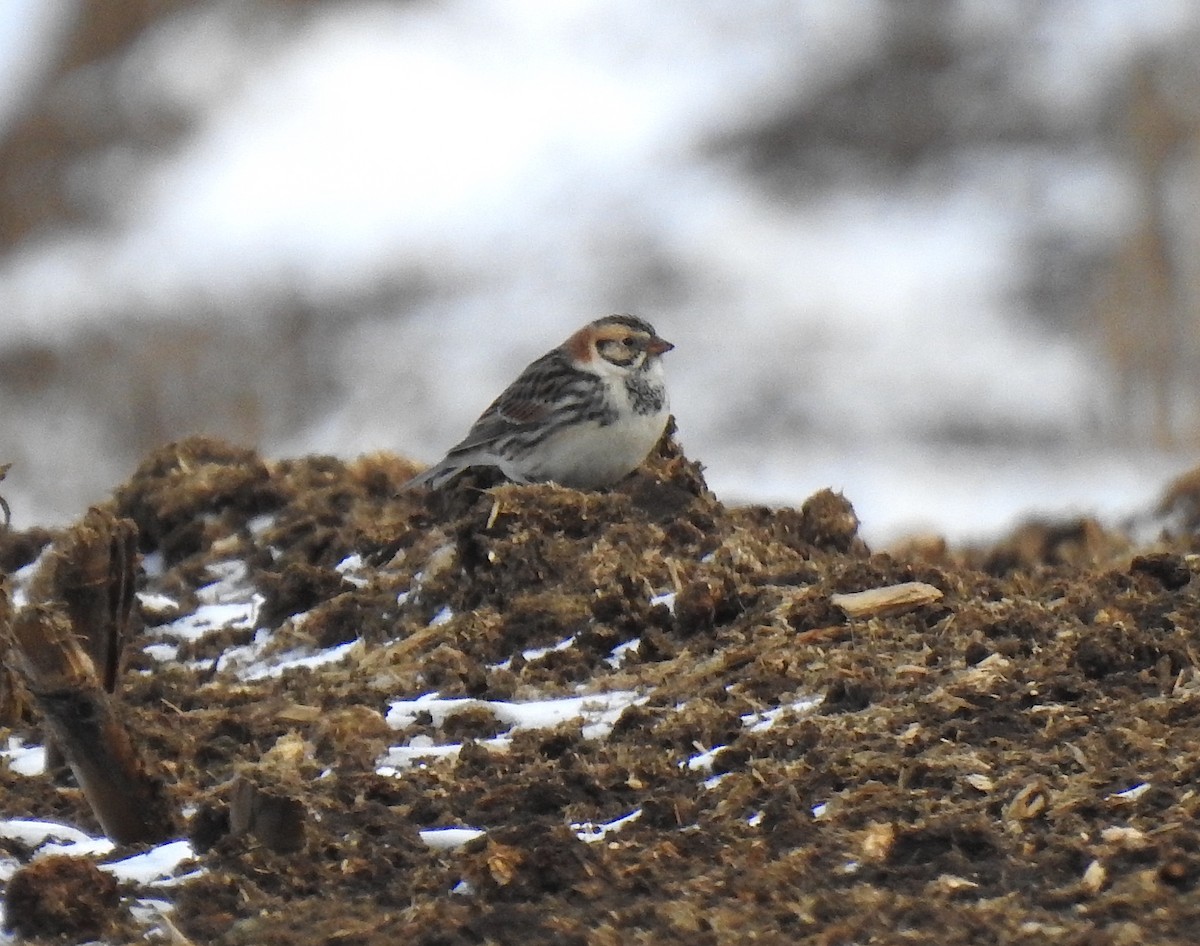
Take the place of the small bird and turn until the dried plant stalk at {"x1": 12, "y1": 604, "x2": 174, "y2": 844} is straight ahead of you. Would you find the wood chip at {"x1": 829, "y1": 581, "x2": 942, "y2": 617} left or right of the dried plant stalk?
left

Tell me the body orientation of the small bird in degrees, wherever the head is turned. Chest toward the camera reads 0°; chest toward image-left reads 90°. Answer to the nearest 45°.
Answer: approximately 270°

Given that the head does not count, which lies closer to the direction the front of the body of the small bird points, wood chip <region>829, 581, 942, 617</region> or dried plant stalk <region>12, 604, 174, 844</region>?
the wood chip

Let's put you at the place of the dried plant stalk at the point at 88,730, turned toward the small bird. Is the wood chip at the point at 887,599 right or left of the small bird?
right
